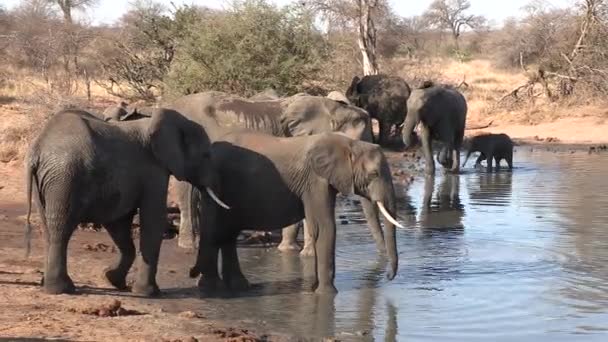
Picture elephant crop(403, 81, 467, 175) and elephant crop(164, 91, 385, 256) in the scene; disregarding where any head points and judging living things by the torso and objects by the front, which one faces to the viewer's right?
elephant crop(164, 91, 385, 256)

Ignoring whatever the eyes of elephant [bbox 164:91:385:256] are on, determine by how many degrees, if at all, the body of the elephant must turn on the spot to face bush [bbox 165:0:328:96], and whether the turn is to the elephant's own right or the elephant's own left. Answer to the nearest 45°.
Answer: approximately 90° to the elephant's own left

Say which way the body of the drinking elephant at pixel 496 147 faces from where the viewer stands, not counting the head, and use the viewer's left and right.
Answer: facing to the left of the viewer

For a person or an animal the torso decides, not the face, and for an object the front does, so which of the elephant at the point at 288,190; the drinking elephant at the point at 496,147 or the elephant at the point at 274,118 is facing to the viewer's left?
the drinking elephant

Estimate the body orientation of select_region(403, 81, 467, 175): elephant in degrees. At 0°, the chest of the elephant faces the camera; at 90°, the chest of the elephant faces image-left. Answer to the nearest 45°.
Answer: approximately 45°

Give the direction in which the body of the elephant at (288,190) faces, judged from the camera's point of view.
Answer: to the viewer's right

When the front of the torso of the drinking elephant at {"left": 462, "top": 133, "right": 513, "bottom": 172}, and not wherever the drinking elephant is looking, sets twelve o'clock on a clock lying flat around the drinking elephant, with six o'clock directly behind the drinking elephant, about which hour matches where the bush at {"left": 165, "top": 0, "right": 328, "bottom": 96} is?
The bush is roughly at 2 o'clock from the drinking elephant.

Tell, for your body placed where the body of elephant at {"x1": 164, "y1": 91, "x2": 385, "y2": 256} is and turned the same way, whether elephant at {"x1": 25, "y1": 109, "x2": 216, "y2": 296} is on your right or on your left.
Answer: on your right

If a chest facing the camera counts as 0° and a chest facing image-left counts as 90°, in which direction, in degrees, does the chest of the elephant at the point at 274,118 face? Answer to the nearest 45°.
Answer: approximately 270°
